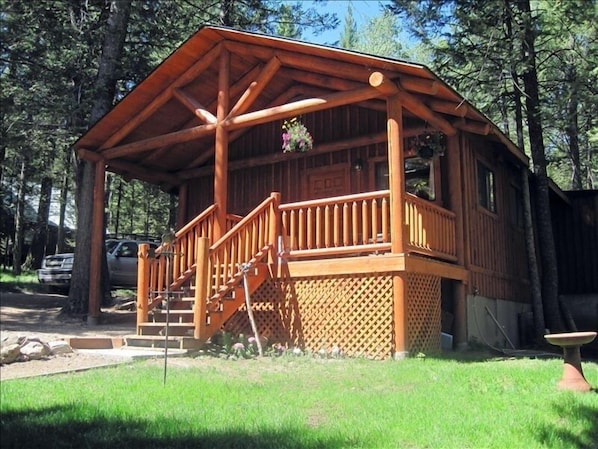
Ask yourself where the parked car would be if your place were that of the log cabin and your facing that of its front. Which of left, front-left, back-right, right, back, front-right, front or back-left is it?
right

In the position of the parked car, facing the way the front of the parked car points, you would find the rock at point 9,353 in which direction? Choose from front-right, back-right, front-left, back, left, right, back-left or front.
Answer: front-left

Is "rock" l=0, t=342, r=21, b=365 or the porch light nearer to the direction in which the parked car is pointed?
the rock

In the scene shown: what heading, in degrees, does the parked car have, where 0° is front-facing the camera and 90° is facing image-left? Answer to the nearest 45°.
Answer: approximately 45°

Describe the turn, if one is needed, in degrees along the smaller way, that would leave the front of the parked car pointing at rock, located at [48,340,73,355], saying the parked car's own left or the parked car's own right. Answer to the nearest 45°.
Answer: approximately 45° to the parked car's own left

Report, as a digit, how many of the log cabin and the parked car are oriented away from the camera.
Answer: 0

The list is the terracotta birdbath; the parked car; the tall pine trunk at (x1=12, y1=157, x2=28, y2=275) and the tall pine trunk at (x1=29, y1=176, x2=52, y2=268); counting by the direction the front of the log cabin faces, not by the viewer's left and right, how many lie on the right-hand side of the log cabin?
3

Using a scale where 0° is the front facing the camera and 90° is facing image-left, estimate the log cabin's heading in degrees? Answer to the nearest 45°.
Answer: approximately 45°

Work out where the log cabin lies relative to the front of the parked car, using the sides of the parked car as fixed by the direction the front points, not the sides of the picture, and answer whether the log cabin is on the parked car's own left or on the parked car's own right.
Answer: on the parked car's own left

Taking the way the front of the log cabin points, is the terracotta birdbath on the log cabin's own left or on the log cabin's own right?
on the log cabin's own left

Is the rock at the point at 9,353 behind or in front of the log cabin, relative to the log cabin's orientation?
in front

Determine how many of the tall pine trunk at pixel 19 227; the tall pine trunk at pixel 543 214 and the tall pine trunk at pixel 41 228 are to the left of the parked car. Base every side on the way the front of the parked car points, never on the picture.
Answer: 1

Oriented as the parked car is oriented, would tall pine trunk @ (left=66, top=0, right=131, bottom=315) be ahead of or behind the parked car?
ahead

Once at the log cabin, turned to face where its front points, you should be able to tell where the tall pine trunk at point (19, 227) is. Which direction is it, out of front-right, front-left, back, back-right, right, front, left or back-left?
right
